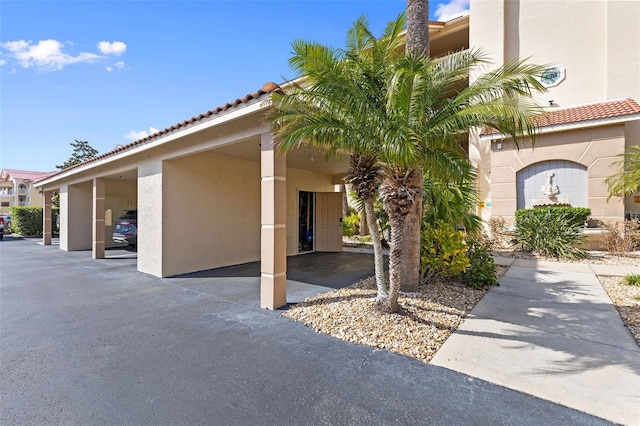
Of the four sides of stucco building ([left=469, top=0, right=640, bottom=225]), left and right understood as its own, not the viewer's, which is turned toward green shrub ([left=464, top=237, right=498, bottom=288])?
front

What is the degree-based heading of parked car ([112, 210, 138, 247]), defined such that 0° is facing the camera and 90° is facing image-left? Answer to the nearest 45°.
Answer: approximately 225°

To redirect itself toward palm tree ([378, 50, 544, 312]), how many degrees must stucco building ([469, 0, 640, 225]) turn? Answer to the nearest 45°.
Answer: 0° — it already faces it

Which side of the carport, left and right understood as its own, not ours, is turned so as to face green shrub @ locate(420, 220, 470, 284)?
left

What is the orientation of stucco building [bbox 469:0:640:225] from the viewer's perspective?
toward the camera

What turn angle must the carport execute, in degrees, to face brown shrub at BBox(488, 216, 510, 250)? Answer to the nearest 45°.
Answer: approximately 135° to its left

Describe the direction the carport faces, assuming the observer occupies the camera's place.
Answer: facing the viewer and to the left of the viewer

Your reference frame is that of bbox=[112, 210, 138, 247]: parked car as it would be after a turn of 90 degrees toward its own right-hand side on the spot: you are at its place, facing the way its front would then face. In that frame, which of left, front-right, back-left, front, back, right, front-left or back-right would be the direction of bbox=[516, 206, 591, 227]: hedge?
front

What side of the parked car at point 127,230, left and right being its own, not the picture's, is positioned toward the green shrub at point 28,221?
left

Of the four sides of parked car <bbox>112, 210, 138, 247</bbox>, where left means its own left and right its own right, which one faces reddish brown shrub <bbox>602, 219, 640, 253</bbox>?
right

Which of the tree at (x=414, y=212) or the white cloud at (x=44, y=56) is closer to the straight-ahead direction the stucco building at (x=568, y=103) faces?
the tree

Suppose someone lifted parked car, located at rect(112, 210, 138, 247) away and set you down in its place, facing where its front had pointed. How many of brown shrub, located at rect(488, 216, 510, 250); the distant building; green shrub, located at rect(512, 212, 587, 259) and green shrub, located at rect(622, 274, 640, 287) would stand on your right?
3

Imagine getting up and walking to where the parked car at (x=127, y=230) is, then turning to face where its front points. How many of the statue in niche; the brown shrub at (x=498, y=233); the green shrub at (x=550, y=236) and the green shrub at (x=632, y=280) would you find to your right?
4
